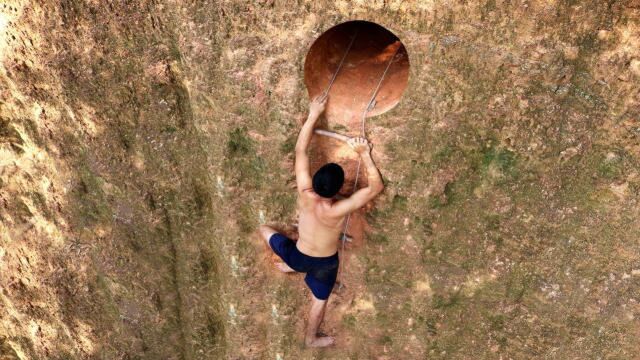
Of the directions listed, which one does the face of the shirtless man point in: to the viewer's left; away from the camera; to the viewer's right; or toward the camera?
away from the camera

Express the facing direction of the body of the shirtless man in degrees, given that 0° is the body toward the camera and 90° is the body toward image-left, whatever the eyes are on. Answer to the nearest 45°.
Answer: approximately 180°
